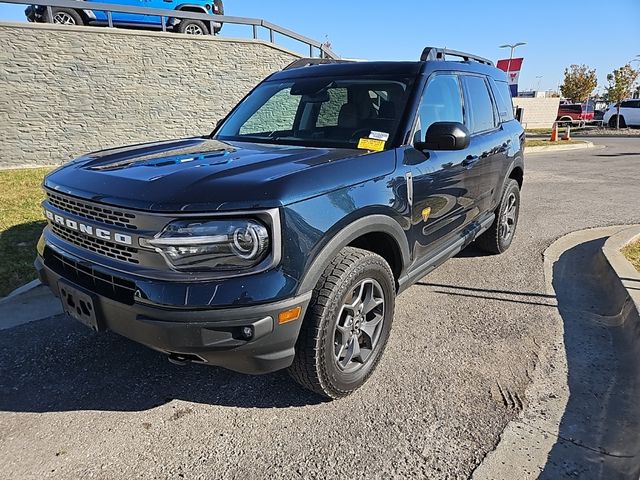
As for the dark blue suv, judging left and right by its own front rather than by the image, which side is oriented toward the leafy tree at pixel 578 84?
back

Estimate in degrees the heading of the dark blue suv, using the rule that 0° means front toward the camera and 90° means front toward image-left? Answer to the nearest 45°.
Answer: approximately 45°

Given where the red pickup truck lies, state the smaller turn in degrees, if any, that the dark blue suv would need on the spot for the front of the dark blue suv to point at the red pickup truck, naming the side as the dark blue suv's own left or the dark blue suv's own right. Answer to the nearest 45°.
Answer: approximately 180°

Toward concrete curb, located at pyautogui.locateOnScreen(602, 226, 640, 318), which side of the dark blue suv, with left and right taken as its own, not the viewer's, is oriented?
back

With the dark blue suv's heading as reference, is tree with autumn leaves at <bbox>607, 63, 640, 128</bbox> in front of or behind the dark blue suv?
behind

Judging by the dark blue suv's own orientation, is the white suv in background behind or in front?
behind
